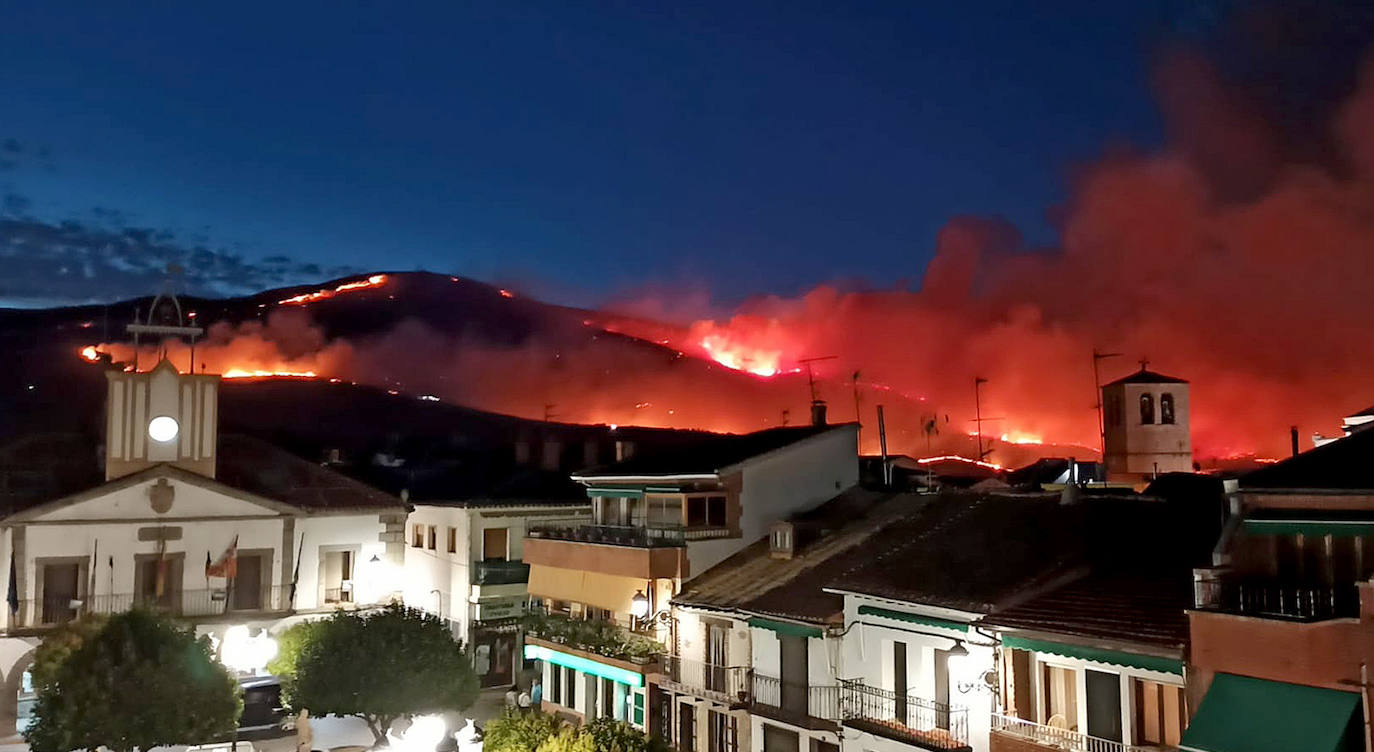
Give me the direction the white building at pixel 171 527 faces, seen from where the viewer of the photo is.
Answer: facing the viewer

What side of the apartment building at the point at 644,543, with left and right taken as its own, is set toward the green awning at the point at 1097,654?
left

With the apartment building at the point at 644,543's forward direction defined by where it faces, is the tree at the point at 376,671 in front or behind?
in front

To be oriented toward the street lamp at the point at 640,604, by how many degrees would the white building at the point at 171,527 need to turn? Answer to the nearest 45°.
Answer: approximately 45° to its left

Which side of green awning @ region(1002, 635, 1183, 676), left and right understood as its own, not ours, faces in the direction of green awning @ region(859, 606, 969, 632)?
right

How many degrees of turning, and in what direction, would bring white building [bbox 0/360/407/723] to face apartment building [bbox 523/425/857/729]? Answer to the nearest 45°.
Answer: approximately 45° to its left

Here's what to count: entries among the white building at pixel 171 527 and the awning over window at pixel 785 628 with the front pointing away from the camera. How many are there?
0

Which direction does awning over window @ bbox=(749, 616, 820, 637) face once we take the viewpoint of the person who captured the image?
facing the viewer and to the left of the viewer

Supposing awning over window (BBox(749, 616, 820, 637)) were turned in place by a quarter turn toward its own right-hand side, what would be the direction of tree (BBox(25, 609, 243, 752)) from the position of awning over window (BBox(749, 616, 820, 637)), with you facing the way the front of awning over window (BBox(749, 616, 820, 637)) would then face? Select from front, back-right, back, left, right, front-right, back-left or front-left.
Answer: front-left

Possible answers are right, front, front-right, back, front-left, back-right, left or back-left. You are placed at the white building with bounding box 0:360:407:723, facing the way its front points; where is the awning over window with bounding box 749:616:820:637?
front-left

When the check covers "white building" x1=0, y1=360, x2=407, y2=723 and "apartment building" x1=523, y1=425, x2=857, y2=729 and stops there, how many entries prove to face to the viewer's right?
0

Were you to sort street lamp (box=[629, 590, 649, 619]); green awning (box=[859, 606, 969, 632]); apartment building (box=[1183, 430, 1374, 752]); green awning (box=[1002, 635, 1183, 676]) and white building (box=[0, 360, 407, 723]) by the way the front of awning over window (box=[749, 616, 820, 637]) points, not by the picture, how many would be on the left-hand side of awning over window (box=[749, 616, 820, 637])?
3

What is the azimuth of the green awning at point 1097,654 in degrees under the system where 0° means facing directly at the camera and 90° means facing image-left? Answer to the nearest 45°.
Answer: approximately 45°

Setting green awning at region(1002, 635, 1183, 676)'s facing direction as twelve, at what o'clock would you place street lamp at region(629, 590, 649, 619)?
The street lamp is roughly at 3 o'clock from the green awning.
